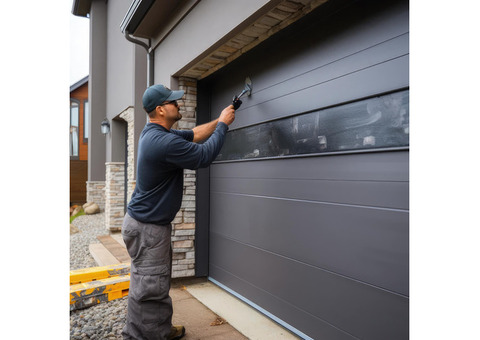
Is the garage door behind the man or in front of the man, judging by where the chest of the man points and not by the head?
in front

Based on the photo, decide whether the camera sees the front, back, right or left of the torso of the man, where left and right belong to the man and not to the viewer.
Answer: right

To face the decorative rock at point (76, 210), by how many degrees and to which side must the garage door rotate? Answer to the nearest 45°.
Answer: approximately 90° to its right

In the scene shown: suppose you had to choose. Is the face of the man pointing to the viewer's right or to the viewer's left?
to the viewer's right

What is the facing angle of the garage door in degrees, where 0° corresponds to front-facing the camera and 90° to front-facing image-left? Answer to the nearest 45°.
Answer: approximately 45°

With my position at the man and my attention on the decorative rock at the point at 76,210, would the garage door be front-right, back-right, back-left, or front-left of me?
back-right

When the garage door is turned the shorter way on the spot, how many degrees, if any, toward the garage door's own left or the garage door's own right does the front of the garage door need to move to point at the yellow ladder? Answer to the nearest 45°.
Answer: approximately 45° to the garage door's own right

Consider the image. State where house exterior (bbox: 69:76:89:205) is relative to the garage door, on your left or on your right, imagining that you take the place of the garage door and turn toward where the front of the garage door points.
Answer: on your right

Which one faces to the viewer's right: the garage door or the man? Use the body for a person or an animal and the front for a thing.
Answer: the man

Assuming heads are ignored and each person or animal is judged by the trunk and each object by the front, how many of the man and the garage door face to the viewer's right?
1

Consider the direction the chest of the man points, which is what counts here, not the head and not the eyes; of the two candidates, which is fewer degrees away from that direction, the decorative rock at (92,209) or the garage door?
the garage door

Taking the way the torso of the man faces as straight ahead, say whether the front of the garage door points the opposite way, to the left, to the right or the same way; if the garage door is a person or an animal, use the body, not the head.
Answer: the opposite way
